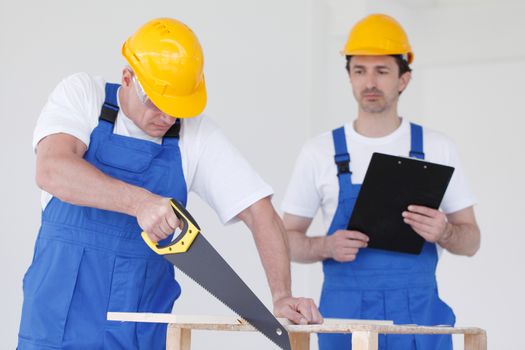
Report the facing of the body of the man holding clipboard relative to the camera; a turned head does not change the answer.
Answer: toward the camera

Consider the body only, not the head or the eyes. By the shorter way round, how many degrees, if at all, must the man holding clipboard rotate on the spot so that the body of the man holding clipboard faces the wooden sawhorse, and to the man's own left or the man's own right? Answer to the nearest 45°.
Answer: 0° — they already face it
